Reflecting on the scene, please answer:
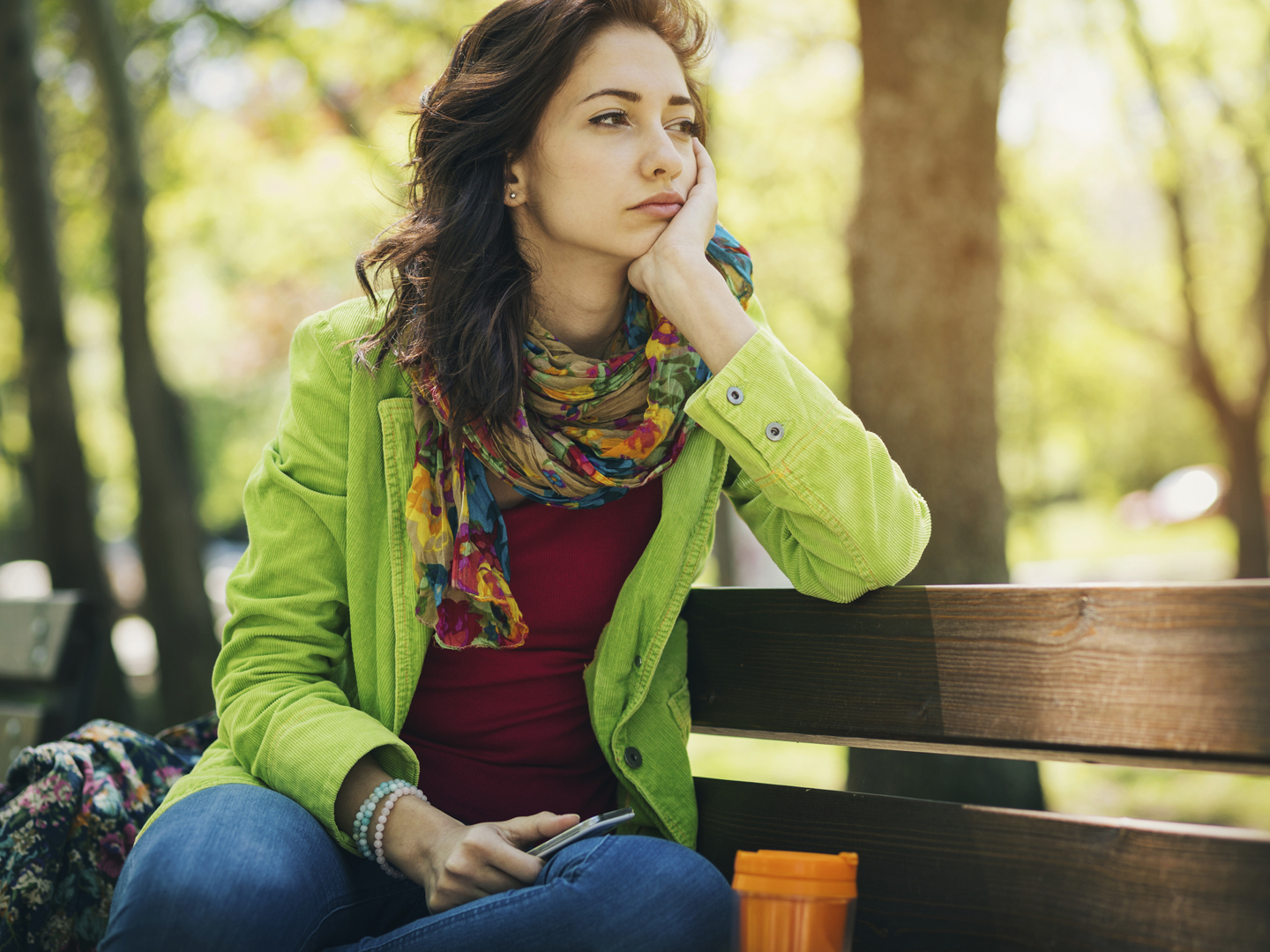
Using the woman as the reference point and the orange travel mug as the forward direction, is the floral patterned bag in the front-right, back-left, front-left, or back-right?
back-right
